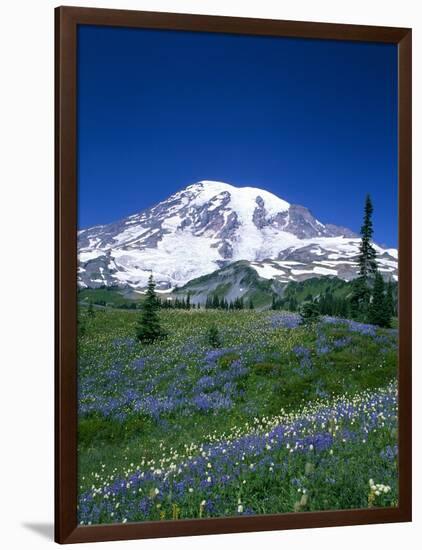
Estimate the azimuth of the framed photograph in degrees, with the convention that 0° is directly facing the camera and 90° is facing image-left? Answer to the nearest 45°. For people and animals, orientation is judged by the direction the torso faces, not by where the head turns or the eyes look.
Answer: approximately 315°
